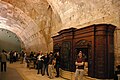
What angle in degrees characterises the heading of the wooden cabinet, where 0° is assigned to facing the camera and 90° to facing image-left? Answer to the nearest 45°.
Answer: approximately 45°
